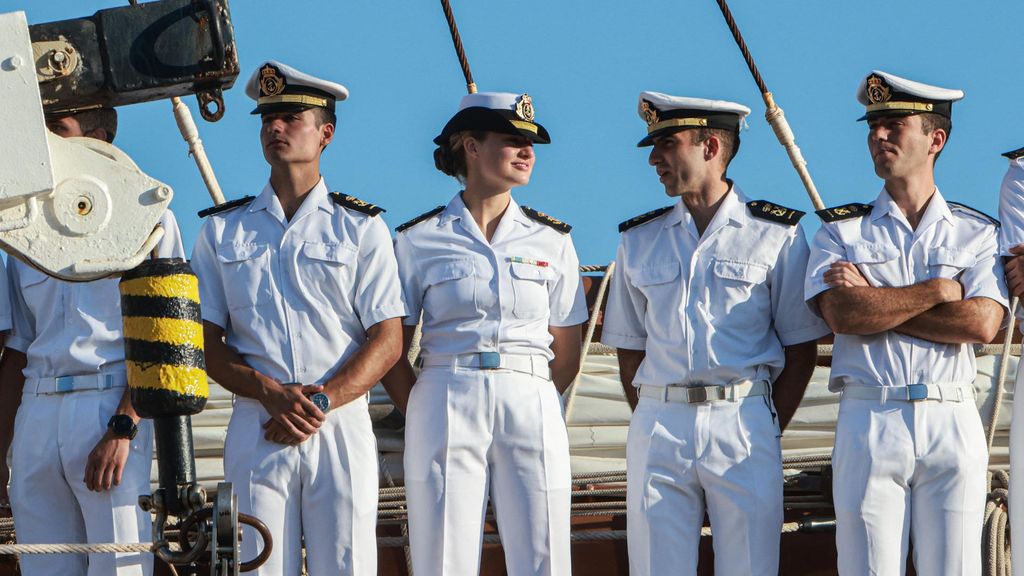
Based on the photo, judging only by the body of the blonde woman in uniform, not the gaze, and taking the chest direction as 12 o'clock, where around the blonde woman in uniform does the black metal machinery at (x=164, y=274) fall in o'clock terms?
The black metal machinery is roughly at 1 o'clock from the blonde woman in uniform.

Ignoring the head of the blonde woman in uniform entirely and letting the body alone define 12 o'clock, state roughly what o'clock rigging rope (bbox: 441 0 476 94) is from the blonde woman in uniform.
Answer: The rigging rope is roughly at 6 o'clock from the blonde woman in uniform.

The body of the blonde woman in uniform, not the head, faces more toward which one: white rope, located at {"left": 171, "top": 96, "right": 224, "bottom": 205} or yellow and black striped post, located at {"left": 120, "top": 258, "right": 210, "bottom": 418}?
the yellow and black striped post

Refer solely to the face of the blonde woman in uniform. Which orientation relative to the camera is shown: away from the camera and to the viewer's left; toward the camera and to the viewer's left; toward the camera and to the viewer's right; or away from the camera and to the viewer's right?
toward the camera and to the viewer's right

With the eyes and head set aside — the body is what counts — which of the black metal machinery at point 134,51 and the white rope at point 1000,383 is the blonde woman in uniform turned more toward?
the black metal machinery

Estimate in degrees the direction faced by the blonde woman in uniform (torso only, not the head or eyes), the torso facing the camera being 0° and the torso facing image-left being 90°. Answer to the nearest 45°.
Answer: approximately 0°

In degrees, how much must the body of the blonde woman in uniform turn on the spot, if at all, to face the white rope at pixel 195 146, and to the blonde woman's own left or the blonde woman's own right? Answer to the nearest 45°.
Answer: approximately 135° to the blonde woman's own right

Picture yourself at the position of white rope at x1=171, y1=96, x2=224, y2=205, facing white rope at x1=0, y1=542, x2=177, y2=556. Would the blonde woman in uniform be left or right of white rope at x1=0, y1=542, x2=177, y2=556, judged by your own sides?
left

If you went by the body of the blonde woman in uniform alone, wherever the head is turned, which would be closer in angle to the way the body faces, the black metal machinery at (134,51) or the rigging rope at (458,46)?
the black metal machinery

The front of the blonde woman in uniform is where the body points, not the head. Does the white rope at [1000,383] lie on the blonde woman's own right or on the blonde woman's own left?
on the blonde woman's own left
